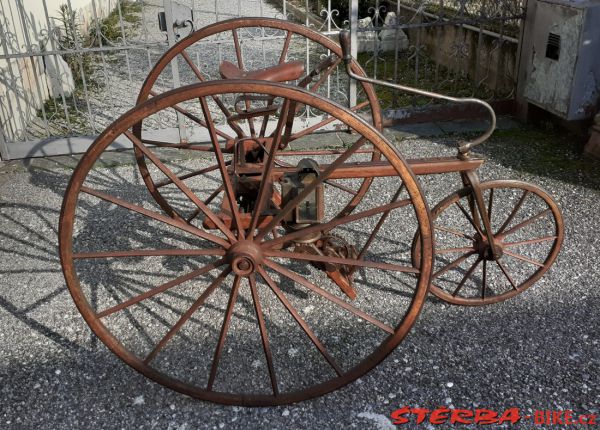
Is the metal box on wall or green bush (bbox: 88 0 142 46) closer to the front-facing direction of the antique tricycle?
the metal box on wall

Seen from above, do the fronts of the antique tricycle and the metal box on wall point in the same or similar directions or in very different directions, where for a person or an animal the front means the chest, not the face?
very different directions

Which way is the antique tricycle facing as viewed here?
to the viewer's right

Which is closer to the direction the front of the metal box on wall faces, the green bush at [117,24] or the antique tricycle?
the antique tricycle

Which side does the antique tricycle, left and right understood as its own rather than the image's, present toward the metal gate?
left

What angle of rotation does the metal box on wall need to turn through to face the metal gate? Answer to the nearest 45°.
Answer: approximately 45° to its right

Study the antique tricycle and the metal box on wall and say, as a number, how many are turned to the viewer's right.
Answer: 1

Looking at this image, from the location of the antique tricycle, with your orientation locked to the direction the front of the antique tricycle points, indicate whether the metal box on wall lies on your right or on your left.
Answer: on your left

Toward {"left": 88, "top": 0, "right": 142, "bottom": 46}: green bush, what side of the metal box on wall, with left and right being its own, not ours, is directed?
right

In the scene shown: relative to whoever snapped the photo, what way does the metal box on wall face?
facing the viewer and to the left of the viewer

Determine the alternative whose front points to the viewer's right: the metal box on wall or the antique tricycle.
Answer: the antique tricycle

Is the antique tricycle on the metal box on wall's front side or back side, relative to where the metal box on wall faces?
on the front side
